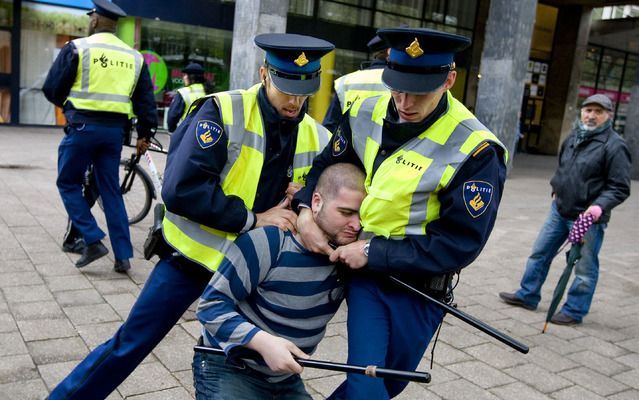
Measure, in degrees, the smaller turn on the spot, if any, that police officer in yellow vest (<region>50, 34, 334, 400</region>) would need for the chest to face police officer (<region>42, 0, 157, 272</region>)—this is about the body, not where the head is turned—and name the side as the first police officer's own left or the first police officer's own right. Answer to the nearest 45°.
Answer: approximately 135° to the first police officer's own left

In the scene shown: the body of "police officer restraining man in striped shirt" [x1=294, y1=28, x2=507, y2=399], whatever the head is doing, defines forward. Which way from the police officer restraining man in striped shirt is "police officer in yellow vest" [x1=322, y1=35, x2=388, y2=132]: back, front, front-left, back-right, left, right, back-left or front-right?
back-right

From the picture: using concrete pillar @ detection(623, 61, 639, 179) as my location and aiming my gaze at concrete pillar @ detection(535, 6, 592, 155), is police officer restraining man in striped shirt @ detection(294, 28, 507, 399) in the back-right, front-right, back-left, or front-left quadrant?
back-left

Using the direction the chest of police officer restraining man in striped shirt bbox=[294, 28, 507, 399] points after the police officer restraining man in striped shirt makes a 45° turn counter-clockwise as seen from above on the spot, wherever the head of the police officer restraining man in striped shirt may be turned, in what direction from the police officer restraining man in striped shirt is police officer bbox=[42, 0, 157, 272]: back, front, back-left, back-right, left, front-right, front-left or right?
back-right

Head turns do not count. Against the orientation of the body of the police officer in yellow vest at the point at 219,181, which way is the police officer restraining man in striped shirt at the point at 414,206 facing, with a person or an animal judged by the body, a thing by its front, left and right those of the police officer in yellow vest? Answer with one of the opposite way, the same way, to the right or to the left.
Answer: to the right

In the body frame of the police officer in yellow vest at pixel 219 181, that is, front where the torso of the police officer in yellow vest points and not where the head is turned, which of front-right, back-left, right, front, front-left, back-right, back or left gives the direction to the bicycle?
back-left

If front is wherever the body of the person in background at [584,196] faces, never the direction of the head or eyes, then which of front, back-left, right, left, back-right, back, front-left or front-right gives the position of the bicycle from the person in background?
front-right

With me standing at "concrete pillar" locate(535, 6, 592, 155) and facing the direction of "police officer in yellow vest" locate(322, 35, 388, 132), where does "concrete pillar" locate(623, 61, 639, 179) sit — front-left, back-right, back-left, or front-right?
front-left

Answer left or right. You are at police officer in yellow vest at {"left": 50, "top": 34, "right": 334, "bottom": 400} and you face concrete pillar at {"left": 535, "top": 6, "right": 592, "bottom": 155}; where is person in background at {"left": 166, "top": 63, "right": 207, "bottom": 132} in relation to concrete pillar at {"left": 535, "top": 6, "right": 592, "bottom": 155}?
left

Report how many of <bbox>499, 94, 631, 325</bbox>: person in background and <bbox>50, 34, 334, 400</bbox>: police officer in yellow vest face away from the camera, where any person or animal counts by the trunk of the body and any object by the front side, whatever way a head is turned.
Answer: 0

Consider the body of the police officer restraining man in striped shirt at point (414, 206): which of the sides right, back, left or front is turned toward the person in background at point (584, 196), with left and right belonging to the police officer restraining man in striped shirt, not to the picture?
back

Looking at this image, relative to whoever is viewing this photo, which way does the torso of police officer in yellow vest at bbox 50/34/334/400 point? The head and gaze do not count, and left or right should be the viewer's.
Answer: facing the viewer and to the right of the viewer

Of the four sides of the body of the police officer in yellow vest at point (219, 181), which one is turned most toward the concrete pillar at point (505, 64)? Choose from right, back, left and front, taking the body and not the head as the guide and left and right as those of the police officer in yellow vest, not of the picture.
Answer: left

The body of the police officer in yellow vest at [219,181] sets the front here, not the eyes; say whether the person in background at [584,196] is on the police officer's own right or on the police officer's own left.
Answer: on the police officer's own left

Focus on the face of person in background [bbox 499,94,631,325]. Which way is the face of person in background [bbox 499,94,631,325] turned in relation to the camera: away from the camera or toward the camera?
toward the camera

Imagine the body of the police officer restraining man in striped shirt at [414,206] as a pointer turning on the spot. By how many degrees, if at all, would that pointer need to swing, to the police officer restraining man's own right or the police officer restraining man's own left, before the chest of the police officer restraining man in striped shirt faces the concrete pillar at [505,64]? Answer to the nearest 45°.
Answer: approximately 135° to the police officer restraining man's own right

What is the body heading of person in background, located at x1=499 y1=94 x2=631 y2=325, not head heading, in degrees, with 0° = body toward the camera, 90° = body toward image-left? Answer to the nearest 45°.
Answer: approximately 45°

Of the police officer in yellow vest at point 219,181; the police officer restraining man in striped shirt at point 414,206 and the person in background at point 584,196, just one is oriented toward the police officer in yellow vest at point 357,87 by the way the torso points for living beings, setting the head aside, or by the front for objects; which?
the person in background

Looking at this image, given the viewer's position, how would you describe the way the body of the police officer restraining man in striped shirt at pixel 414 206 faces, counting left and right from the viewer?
facing the viewer and to the left of the viewer
